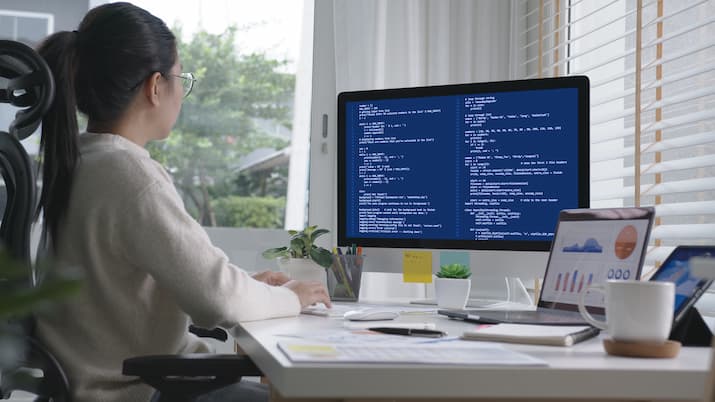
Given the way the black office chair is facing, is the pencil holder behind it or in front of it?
in front

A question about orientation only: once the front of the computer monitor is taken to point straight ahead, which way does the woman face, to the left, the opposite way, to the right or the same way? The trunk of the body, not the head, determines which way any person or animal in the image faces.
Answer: the opposite way

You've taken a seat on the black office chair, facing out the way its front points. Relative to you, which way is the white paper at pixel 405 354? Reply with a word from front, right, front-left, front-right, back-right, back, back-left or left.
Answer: front-right

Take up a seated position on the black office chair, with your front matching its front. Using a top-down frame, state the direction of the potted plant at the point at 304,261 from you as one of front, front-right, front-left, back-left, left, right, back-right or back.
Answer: front-left

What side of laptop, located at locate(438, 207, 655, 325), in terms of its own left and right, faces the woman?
front

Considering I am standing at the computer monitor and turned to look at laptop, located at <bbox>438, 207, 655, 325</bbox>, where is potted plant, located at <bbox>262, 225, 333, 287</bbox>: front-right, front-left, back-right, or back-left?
back-right

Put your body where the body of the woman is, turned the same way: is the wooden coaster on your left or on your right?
on your right

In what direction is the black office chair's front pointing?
to the viewer's right

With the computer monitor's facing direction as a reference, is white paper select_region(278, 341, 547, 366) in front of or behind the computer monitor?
in front

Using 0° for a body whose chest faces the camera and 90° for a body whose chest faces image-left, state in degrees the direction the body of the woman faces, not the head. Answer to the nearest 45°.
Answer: approximately 225°

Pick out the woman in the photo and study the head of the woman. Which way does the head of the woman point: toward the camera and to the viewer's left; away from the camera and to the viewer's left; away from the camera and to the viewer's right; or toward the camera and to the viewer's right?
away from the camera and to the viewer's right

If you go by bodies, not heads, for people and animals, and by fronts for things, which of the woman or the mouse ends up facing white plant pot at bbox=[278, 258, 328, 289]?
the woman

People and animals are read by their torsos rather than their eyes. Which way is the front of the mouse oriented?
to the viewer's right
